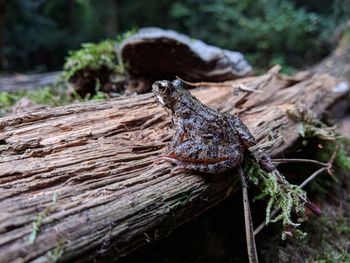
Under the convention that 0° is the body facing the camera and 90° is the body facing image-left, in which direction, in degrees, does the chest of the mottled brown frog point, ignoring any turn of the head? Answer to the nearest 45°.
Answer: approximately 135°
